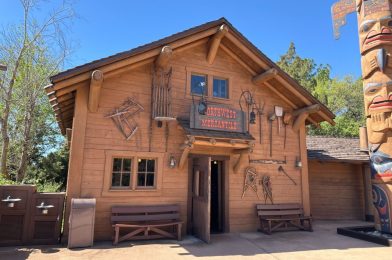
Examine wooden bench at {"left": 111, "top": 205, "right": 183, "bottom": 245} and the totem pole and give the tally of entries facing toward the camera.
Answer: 2

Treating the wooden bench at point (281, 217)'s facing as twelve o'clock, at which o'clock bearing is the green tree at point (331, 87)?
The green tree is roughly at 8 o'clock from the wooden bench.

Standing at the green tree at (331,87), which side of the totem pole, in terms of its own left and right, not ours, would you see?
back

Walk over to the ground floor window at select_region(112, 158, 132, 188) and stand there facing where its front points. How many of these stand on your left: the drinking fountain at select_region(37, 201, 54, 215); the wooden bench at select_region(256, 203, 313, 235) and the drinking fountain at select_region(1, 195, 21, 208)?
1

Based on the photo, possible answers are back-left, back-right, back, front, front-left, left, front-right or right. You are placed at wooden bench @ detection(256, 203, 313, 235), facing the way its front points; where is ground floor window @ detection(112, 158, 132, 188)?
right

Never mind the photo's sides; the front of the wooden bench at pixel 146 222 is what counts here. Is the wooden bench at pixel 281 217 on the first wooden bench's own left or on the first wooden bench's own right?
on the first wooden bench's own left

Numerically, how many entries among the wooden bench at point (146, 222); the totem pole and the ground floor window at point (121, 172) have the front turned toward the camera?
3

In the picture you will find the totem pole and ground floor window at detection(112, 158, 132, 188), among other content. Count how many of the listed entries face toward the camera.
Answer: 2

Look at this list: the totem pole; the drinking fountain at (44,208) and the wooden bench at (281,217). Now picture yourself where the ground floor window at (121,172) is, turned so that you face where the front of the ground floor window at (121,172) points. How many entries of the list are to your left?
2

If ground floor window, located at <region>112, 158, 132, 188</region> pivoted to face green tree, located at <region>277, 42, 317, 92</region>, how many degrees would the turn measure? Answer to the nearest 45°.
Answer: approximately 135° to its left

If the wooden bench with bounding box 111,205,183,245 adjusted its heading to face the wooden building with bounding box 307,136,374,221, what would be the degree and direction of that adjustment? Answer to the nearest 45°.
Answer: approximately 135° to its left
